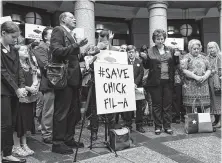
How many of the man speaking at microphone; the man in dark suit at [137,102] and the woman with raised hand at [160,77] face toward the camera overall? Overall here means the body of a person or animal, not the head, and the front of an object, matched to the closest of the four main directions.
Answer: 2

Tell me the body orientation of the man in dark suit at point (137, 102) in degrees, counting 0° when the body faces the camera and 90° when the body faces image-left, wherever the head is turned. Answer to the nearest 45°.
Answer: approximately 0°

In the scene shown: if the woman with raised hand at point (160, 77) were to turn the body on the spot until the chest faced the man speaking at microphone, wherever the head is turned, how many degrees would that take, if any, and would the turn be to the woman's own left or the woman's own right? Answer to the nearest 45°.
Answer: approximately 45° to the woman's own right

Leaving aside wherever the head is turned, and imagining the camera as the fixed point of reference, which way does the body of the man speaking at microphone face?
to the viewer's right
